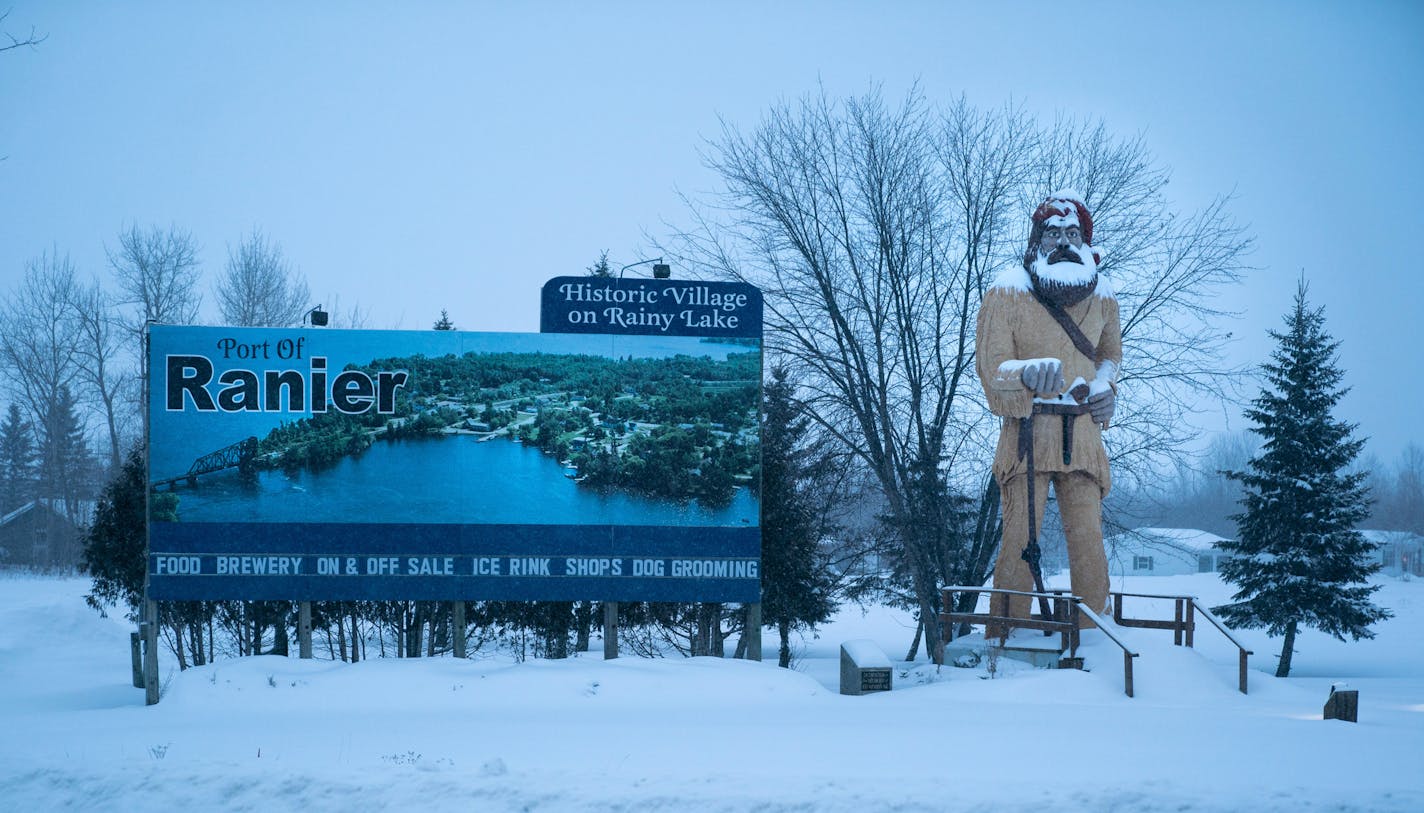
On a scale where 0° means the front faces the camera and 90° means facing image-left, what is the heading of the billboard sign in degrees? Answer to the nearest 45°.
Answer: approximately 0°

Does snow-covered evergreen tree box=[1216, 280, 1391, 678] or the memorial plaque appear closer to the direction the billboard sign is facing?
the memorial plaque

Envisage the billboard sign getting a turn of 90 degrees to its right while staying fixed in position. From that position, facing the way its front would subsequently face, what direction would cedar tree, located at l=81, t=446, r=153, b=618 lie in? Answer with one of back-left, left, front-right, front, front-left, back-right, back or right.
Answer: front-right

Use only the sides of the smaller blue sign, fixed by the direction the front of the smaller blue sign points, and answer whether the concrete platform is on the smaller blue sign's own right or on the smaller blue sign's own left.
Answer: on the smaller blue sign's own left

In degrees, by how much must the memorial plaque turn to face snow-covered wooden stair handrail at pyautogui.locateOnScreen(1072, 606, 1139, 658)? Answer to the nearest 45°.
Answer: approximately 45° to its left

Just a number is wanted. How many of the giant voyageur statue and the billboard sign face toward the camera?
2

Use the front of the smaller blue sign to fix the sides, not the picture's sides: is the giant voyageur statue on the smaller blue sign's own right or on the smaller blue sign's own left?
on the smaller blue sign's own left

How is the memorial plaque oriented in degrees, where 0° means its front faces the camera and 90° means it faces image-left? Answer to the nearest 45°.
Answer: approximately 315°
